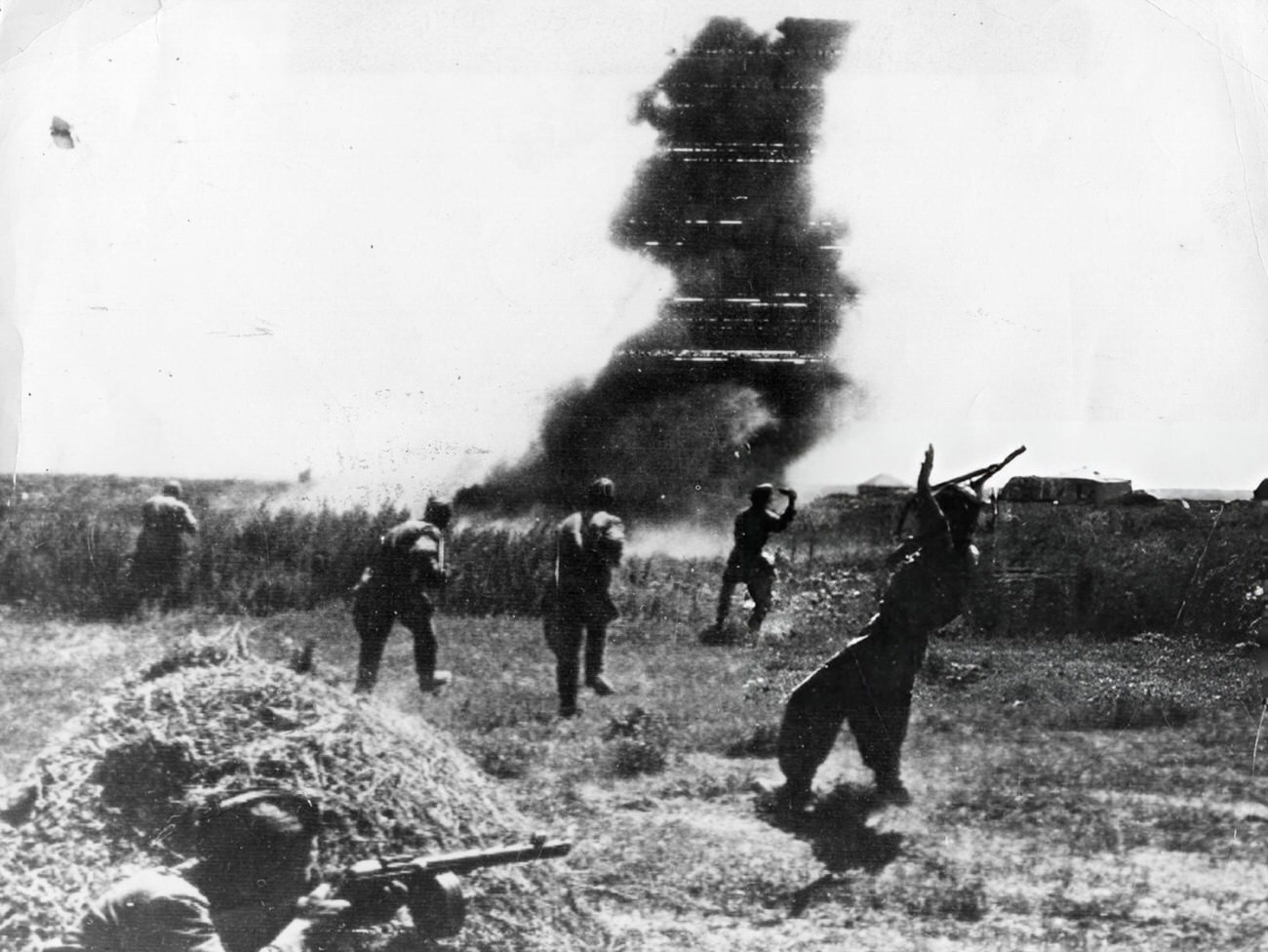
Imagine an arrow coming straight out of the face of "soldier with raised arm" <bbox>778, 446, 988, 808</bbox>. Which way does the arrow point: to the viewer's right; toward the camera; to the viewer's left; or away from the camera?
away from the camera

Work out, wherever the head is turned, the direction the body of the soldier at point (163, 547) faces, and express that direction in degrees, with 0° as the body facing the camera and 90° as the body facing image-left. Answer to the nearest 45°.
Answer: approximately 225°

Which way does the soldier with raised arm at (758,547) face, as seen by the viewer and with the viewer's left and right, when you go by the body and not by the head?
facing away from the viewer and to the right of the viewer

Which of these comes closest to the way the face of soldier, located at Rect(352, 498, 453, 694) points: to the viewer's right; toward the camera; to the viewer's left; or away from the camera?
away from the camera

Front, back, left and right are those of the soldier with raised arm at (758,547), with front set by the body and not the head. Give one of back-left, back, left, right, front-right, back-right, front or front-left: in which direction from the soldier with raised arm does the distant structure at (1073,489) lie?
front-right
